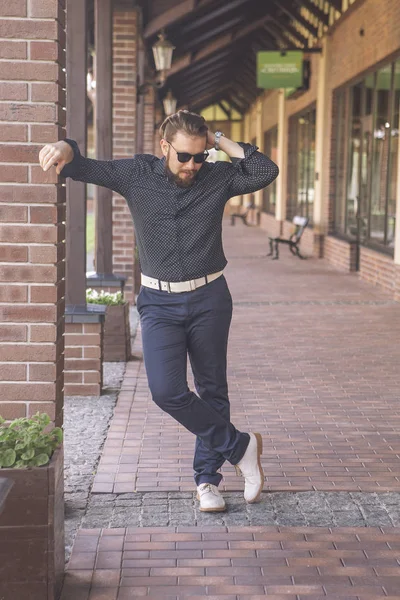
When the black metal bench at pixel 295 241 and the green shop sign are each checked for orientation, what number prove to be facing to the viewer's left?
1

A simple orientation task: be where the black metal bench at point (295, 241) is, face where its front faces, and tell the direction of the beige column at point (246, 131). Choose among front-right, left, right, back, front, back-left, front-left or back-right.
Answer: right

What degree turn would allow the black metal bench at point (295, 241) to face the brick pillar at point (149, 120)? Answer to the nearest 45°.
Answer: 0° — it already faces it

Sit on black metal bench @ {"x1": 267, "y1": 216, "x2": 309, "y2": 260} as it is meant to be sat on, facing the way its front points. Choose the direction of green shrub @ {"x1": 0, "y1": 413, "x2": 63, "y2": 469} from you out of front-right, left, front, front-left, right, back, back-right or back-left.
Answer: left

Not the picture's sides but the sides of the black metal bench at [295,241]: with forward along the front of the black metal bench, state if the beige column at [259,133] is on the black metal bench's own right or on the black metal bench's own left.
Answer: on the black metal bench's own right

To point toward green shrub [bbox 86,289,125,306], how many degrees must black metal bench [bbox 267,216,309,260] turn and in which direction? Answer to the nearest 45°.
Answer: approximately 90° to its left

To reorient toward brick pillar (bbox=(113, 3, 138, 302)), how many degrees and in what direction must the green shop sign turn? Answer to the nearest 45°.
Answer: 0° — it already faces it

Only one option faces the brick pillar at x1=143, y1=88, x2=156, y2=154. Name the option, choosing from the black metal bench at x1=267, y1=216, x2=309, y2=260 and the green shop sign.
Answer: the black metal bench

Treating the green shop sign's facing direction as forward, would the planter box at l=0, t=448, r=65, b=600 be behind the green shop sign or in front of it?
in front

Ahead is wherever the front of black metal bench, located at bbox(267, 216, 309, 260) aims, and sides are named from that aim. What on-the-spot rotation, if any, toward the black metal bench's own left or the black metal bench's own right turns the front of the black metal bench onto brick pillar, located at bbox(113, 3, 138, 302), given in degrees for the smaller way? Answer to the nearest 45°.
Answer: approximately 90° to the black metal bench's own left

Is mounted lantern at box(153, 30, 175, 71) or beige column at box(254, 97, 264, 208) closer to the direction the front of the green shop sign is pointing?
the mounted lantern

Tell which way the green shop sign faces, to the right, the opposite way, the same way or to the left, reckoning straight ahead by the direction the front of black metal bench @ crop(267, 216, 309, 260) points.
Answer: to the left

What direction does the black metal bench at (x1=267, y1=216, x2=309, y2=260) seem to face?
to the viewer's left

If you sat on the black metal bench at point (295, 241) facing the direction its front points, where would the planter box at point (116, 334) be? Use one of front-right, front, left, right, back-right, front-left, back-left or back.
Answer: left

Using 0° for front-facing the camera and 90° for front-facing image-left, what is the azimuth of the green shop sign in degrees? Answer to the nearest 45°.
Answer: approximately 0°

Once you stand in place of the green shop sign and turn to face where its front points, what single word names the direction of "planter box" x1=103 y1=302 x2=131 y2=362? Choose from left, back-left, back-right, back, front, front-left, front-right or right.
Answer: front
